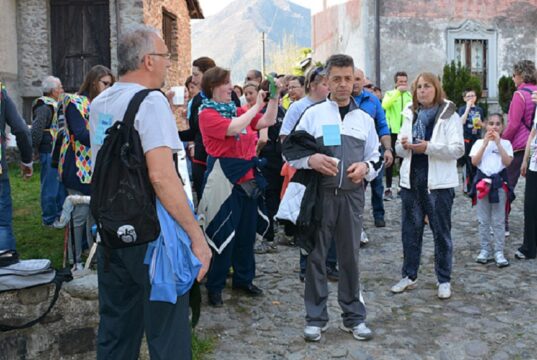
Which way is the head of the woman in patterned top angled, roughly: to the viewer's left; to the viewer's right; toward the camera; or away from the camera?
to the viewer's right

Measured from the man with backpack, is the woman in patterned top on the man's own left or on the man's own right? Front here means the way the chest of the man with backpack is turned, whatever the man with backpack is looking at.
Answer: on the man's own left

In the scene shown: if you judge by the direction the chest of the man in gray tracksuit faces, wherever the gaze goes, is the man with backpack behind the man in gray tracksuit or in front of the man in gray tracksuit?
in front

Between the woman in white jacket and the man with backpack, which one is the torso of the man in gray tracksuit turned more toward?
the man with backpack

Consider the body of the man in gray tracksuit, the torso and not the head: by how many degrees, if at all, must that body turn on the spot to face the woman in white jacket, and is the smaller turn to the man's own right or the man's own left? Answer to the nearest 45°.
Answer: approximately 135° to the man's own left

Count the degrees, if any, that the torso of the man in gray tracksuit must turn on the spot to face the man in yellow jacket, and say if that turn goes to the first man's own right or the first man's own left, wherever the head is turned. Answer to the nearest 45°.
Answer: approximately 180°

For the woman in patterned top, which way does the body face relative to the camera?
to the viewer's right

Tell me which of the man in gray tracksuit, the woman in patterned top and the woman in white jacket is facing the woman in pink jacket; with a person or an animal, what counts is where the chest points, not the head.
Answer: the woman in patterned top

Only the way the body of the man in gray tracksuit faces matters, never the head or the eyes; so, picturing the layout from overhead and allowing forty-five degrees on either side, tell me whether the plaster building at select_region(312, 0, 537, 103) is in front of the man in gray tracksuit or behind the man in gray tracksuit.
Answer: behind

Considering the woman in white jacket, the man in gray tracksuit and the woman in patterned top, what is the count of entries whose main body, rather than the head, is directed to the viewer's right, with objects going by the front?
1

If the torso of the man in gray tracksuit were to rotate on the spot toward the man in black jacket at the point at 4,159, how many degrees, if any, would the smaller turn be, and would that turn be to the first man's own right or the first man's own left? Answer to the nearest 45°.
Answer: approximately 90° to the first man's own right

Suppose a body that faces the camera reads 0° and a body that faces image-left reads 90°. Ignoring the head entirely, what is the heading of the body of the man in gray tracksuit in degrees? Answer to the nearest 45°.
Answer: approximately 0°

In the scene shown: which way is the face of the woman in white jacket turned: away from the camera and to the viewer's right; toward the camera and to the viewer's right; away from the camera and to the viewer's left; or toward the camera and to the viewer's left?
toward the camera and to the viewer's left

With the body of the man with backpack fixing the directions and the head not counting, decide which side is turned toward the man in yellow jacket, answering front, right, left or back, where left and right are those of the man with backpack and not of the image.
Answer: front

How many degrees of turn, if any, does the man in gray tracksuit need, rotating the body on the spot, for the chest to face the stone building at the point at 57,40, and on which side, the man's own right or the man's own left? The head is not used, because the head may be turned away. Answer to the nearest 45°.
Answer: approximately 135° to the man's own right
